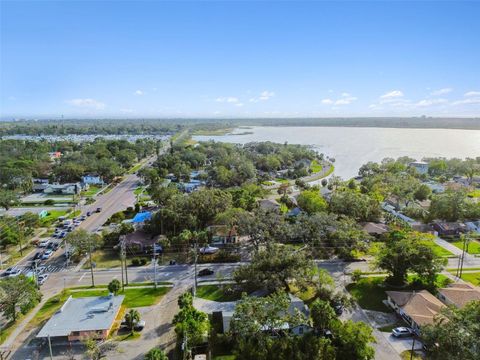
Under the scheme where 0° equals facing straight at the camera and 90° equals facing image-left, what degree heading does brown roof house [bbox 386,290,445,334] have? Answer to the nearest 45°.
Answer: approximately 45°

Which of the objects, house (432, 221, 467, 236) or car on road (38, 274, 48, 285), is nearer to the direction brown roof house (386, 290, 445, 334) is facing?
the car on road

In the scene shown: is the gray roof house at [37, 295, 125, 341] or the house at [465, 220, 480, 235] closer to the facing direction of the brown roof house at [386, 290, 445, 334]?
the gray roof house

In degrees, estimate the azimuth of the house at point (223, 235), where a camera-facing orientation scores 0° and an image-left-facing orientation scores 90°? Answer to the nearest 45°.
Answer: approximately 0°

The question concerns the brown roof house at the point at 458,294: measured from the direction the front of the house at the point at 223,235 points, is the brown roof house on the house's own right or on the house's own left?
on the house's own left

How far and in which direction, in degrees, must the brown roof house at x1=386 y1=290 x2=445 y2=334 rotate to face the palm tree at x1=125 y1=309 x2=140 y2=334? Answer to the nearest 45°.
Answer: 0° — it already faces it

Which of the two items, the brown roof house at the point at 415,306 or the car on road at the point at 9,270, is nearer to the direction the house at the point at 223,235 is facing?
the brown roof house

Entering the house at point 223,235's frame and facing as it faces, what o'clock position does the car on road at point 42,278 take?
The car on road is roughly at 2 o'clock from the house.

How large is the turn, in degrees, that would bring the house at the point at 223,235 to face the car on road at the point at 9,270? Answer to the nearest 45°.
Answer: approximately 90° to its right

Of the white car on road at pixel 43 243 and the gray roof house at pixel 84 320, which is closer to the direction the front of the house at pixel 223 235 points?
the gray roof house

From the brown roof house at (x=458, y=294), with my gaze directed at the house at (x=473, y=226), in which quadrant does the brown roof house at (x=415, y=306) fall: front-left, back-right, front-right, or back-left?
back-left

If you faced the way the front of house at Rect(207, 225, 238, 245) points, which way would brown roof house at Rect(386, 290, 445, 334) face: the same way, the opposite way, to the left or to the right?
to the right

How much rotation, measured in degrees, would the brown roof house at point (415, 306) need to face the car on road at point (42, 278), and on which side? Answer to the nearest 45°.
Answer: approximately 45° to its right
